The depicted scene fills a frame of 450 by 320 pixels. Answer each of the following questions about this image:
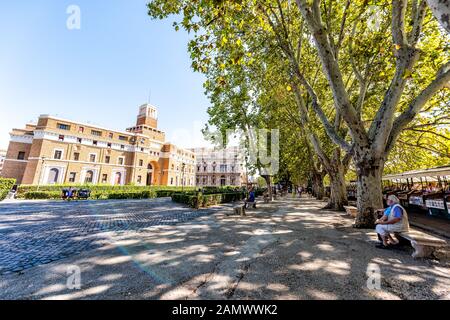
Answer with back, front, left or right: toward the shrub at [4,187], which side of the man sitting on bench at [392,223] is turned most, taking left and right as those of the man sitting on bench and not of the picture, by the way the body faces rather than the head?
front

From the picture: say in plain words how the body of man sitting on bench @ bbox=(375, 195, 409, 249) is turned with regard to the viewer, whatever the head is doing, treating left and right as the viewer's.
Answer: facing to the left of the viewer

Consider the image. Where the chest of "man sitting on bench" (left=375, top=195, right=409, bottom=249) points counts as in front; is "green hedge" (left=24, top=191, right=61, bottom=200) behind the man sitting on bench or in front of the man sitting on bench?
in front

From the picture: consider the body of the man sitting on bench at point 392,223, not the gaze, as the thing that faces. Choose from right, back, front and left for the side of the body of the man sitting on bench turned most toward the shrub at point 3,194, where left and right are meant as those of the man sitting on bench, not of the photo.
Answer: front

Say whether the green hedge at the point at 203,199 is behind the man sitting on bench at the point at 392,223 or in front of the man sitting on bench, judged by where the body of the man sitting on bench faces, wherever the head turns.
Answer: in front

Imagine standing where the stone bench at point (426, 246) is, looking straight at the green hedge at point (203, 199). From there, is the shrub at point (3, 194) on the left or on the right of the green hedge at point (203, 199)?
left
